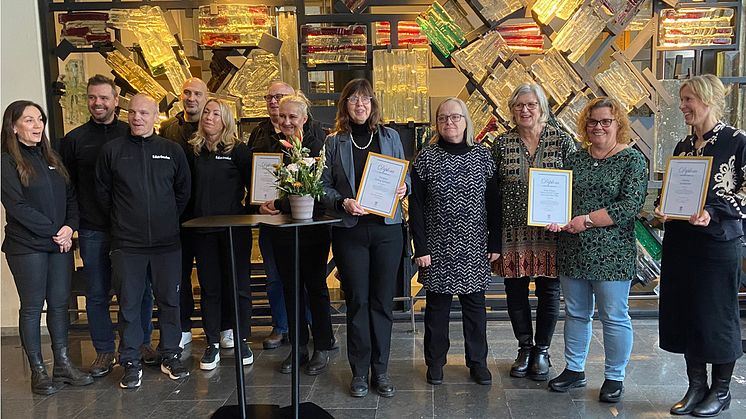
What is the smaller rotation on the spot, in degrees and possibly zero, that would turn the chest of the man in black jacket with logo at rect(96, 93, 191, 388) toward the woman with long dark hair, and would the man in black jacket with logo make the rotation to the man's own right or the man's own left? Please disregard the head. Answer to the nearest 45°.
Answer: approximately 90° to the man's own right

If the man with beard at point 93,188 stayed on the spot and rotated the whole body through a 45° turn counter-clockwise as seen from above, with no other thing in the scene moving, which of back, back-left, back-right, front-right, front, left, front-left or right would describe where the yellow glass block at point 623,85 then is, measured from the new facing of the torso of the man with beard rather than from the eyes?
front-left

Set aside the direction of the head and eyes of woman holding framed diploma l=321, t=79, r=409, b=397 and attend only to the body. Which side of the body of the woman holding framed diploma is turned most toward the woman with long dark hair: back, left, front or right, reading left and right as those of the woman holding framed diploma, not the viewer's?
right

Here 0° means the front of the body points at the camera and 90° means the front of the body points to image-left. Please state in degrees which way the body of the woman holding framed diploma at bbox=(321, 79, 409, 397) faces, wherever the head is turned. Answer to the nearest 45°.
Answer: approximately 0°

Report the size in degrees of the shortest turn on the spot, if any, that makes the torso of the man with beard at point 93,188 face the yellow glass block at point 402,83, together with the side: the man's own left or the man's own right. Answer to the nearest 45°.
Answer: approximately 90° to the man's own left
